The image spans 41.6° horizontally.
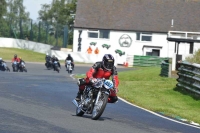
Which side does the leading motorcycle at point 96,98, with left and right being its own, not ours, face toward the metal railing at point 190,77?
left

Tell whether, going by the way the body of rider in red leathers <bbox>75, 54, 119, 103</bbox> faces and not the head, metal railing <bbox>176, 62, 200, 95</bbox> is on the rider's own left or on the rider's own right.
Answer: on the rider's own left
